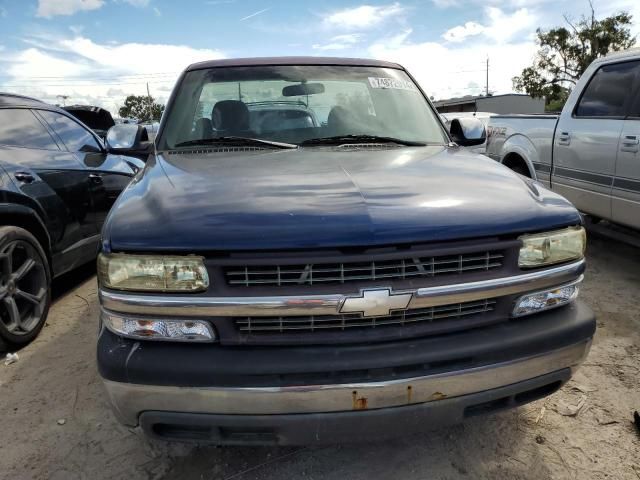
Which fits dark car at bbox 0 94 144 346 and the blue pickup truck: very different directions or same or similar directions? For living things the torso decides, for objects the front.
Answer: very different directions

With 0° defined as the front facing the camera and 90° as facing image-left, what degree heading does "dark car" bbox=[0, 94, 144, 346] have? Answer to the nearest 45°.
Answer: approximately 225°

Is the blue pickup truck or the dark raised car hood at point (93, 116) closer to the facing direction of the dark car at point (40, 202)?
the dark raised car hood

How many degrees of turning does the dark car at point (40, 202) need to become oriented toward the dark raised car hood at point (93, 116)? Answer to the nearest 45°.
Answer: approximately 45° to its left

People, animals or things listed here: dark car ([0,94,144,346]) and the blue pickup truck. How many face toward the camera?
1

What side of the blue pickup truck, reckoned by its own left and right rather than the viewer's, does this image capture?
front

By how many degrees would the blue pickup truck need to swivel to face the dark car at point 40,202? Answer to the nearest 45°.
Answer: approximately 135° to its right

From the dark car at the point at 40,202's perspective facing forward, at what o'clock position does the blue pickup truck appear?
The blue pickup truck is roughly at 4 o'clock from the dark car.

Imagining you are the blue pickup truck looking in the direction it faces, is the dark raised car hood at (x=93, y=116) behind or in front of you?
behind

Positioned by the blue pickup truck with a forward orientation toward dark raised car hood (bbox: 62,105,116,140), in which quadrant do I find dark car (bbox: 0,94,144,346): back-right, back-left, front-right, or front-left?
front-left

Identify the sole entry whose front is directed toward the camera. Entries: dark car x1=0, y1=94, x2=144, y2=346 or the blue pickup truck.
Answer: the blue pickup truck
